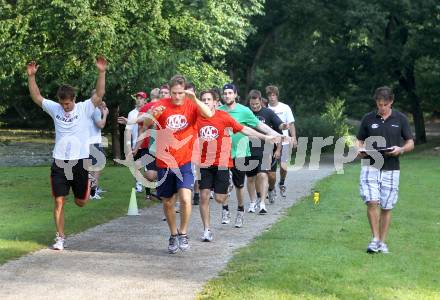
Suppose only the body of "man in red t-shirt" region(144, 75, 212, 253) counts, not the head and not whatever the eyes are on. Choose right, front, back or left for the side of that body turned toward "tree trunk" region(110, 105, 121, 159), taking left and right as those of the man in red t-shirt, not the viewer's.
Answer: back

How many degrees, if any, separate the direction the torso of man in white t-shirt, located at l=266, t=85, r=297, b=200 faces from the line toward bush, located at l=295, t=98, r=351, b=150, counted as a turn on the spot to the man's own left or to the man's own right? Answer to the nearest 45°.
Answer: approximately 180°

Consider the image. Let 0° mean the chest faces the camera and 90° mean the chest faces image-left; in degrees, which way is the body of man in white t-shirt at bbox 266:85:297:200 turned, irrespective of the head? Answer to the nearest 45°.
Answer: approximately 0°

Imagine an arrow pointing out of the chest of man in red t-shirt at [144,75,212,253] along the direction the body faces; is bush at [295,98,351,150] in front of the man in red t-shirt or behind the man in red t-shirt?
behind

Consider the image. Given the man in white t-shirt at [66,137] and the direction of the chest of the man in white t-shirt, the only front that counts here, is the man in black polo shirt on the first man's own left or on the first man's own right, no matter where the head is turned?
on the first man's own left

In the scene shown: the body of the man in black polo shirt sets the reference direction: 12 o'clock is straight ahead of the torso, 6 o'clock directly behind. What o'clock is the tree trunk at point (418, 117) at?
The tree trunk is roughly at 6 o'clock from the man in black polo shirt.

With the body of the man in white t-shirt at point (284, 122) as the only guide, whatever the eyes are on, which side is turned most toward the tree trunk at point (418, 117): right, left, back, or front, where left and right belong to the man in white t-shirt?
back

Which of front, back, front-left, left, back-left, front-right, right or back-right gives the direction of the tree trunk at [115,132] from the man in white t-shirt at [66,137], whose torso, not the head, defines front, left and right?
back

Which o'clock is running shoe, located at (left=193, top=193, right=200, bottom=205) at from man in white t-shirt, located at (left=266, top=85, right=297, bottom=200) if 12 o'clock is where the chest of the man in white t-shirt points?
The running shoe is roughly at 2 o'clock from the man in white t-shirt.

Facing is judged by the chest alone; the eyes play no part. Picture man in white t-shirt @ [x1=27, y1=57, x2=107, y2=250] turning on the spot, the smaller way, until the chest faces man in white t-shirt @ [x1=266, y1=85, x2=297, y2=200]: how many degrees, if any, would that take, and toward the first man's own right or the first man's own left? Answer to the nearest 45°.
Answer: approximately 135° to the first man's own left

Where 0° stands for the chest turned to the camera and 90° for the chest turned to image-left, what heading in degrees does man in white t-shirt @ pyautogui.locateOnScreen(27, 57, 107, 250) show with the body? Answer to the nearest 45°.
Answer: approximately 0°
